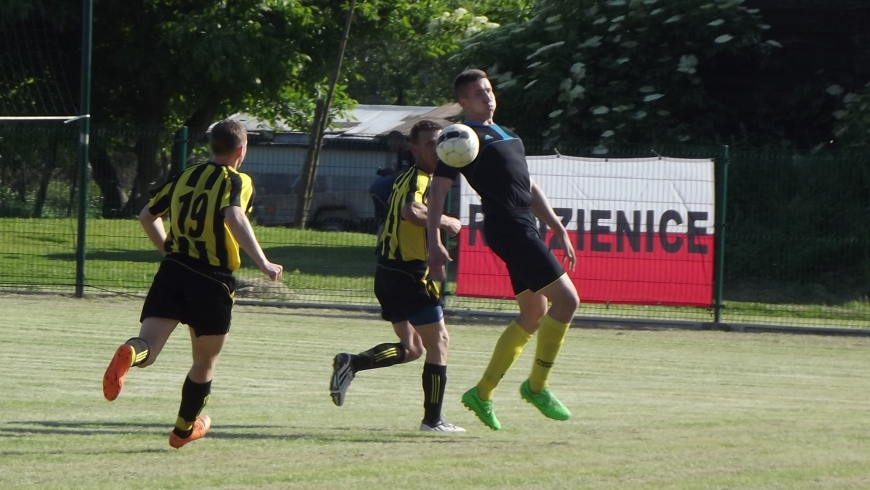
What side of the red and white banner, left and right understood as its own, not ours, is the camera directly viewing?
front

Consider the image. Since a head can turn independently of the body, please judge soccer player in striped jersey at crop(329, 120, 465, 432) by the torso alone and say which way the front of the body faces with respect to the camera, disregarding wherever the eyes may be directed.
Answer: to the viewer's right

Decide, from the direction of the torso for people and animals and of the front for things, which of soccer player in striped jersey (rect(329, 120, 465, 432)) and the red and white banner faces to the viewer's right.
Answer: the soccer player in striped jersey

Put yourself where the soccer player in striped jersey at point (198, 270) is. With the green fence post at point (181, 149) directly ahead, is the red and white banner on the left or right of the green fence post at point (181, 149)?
right

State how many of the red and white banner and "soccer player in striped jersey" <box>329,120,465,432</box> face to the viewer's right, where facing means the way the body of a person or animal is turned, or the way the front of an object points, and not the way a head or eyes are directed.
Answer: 1

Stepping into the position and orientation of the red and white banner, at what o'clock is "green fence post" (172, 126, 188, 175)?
The green fence post is roughly at 3 o'clock from the red and white banner.

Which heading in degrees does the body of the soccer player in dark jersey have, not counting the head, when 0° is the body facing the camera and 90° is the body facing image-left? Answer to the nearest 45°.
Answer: approximately 315°

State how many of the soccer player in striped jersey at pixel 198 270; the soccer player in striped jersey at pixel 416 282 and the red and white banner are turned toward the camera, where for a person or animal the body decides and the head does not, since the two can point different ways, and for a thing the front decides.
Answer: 1

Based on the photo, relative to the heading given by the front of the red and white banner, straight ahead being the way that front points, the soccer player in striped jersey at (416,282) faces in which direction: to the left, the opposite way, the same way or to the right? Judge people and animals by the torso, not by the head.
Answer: to the left

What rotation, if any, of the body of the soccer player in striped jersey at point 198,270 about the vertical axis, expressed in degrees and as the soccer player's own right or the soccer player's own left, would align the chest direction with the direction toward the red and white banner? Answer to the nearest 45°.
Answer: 0° — they already face it

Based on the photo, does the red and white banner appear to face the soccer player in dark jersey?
yes

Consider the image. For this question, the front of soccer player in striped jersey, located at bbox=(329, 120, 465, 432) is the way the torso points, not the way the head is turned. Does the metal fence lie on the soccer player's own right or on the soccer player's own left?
on the soccer player's own left

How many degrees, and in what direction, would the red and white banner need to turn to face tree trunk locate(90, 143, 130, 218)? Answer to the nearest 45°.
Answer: approximately 90° to its right

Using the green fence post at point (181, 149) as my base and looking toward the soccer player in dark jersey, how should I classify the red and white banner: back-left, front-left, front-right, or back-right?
front-left

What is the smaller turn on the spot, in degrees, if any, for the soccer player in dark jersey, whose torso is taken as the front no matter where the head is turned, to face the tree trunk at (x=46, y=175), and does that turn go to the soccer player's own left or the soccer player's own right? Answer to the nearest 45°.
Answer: approximately 180°

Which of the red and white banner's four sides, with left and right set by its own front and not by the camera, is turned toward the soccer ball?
front

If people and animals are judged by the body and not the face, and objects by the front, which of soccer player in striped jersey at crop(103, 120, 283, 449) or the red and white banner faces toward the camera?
the red and white banner
